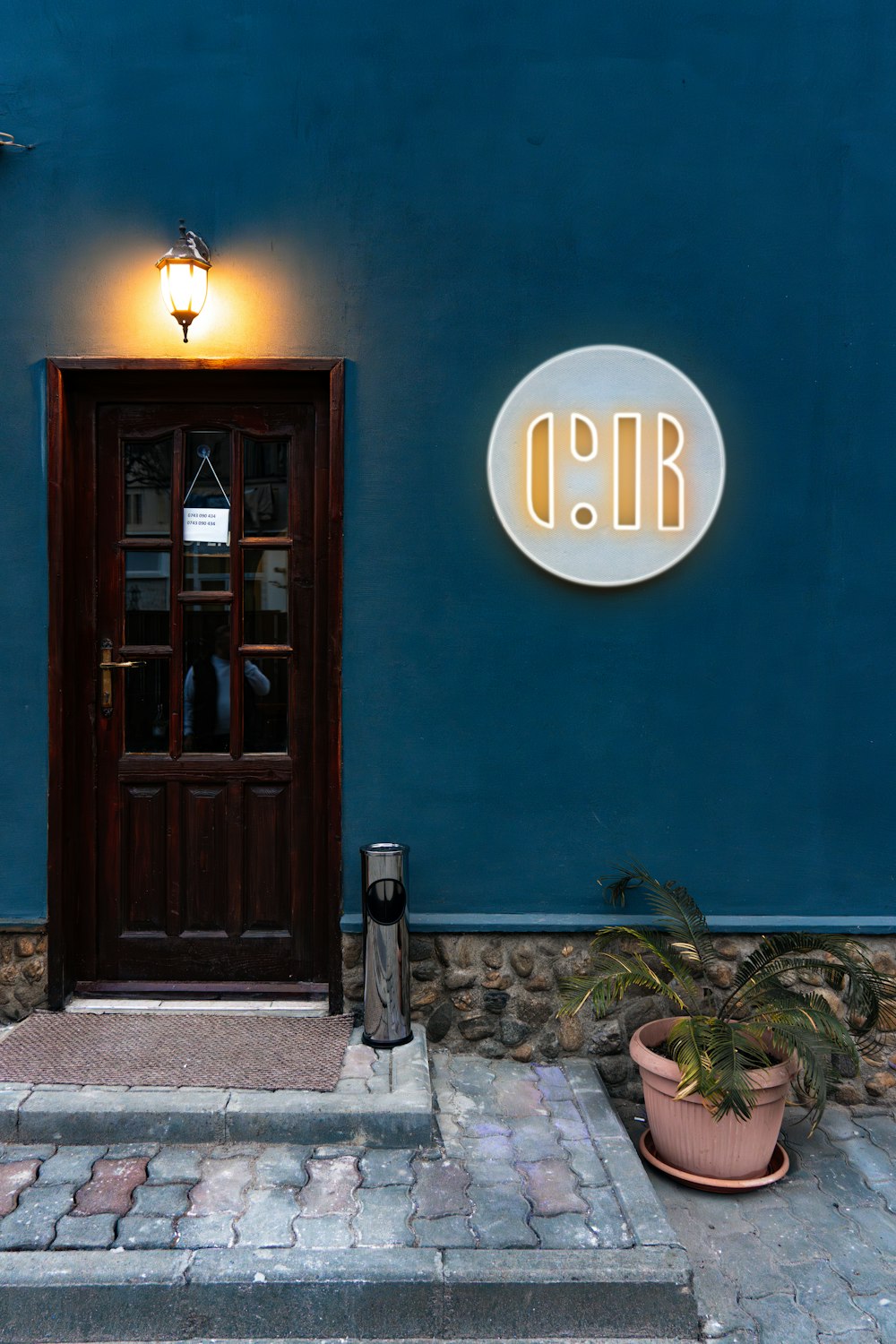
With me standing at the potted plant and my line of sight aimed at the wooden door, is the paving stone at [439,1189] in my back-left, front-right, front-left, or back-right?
front-left

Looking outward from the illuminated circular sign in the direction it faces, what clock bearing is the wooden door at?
The wooden door is roughly at 3 o'clock from the illuminated circular sign.

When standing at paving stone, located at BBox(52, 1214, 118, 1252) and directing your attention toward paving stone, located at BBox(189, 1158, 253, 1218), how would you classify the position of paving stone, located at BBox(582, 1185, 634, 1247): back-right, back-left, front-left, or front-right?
front-right

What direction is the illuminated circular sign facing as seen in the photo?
toward the camera

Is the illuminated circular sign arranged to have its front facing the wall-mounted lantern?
no
